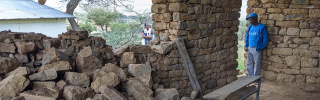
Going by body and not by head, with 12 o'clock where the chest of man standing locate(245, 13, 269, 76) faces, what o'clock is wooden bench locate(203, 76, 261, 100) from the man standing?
The wooden bench is roughly at 11 o'clock from the man standing.

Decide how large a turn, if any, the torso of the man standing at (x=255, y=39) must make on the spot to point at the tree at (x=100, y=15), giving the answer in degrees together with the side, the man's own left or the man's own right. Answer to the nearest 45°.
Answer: approximately 90° to the man's own right

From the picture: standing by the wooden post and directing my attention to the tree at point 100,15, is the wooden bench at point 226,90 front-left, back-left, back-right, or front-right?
back-right

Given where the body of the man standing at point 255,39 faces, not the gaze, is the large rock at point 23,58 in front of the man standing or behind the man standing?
in front

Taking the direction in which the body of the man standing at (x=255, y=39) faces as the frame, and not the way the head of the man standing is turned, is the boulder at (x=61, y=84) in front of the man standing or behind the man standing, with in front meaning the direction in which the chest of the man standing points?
in front

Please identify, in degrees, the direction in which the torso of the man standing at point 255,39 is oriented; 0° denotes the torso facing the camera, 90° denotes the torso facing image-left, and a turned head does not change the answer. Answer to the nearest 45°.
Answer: approximately 45°

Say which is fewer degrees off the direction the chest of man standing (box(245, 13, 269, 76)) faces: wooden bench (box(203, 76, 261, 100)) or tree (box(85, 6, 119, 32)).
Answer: the wooden bench

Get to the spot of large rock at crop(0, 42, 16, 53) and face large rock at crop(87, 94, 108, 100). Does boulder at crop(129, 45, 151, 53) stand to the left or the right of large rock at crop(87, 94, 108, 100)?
left

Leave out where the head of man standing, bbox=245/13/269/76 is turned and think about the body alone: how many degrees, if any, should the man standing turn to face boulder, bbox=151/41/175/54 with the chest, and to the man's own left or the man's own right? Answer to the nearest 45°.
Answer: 0° — they already face it

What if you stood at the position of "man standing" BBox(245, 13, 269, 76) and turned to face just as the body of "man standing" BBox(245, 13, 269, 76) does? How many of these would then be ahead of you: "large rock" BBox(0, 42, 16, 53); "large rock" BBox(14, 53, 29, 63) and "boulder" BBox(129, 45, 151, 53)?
3

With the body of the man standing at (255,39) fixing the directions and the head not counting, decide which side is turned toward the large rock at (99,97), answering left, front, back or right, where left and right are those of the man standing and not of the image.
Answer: front

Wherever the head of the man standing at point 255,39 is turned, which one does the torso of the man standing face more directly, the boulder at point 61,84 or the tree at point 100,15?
the boulder

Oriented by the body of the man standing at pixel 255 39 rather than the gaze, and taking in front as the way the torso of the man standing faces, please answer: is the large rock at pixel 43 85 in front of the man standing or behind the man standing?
in front
